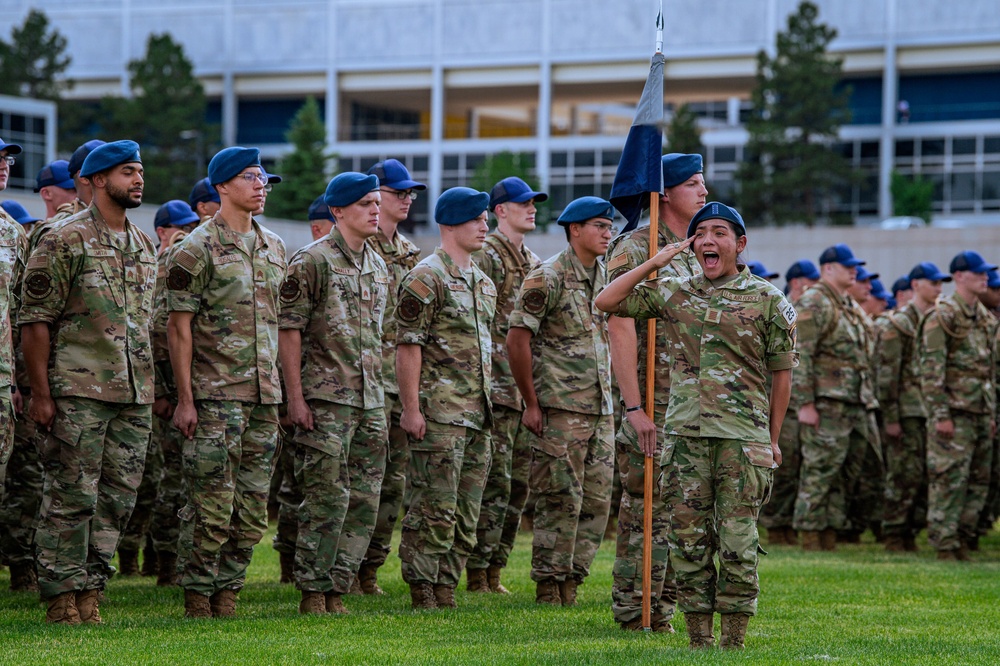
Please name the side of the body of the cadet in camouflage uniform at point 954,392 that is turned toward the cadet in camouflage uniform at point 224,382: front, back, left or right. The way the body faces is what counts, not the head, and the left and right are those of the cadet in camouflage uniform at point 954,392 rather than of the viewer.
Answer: right

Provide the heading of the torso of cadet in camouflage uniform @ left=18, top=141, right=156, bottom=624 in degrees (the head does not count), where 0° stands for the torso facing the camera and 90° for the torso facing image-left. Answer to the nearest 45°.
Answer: approximately 315°

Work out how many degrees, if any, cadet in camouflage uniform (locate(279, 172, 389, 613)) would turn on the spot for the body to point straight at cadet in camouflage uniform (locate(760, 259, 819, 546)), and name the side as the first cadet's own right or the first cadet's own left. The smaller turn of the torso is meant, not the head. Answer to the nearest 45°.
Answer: approximately 90° to the first cadet's own left

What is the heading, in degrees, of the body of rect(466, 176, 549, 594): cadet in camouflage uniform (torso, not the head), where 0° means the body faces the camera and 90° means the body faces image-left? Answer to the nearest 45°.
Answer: approximately 315°

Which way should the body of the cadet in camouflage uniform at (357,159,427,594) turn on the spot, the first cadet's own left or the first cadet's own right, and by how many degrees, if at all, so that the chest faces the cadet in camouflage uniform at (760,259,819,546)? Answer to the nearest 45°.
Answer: approximately 90° to the first cadet's own left

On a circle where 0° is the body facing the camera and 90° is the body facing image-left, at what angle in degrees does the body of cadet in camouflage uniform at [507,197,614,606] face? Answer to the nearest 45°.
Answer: approximately 315°
